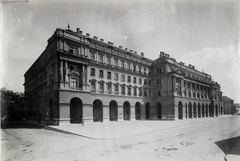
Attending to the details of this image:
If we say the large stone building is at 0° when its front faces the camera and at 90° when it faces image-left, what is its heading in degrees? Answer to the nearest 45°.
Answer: approximately 315°
